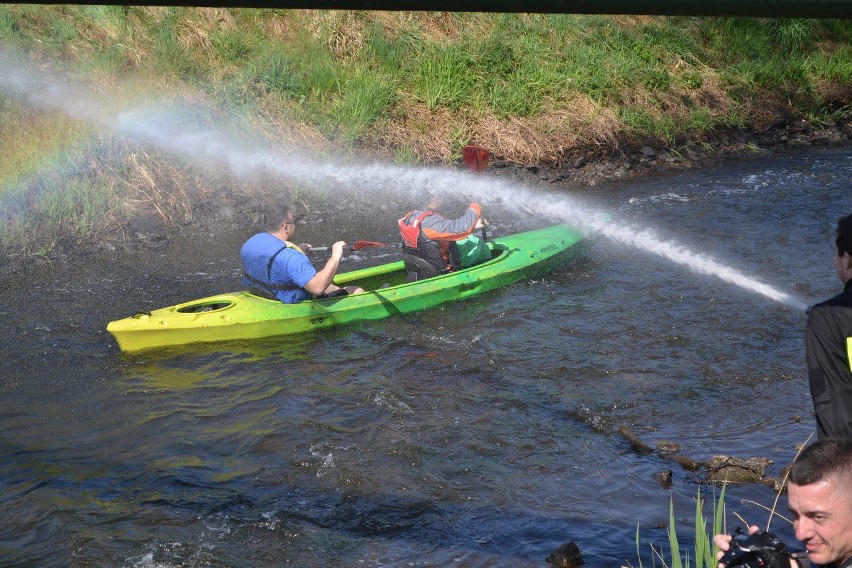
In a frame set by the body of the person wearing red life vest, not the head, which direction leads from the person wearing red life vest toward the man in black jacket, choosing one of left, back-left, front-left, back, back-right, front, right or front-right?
back-right

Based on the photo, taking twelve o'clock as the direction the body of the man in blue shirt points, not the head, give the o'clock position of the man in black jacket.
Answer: The man in black jacket is roughly at 4 o'clock from the man in blue shirt.

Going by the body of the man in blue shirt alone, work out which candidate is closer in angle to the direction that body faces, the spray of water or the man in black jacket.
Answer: the spray of water

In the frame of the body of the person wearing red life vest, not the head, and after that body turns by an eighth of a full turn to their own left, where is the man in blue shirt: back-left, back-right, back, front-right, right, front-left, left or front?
back-left

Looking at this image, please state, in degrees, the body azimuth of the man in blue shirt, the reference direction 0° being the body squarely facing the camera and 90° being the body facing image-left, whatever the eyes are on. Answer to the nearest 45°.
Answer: approximately 225°

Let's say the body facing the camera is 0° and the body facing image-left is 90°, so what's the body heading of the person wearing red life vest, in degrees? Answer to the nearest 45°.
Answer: approximately 225°
